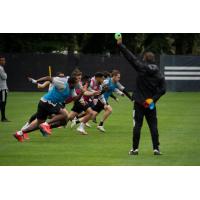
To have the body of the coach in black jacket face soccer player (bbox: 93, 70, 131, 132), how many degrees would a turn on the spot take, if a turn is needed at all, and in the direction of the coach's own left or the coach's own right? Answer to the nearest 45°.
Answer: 0° — they already face them

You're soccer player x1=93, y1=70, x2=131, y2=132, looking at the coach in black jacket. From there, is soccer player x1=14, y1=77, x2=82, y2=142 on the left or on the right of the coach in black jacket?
right

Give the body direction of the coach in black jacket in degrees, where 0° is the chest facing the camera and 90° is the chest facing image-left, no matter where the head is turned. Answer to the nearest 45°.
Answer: approximately 180°

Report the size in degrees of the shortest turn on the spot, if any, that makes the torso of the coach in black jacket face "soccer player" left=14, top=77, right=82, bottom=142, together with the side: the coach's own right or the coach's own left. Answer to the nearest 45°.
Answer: approximately 45° to the coach's own left
